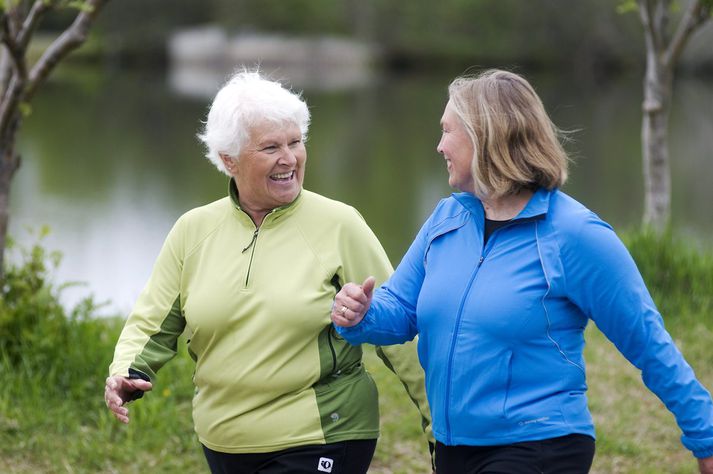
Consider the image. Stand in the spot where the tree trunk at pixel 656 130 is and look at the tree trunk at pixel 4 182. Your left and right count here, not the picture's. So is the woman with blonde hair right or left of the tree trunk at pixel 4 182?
left

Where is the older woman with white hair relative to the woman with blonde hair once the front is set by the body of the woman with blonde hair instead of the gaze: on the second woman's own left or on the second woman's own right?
on the second woman's own right

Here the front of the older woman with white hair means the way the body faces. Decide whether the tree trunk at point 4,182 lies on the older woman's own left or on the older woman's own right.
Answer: on the older woman's own right

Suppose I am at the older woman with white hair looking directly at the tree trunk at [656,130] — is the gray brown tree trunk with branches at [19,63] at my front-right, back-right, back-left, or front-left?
front-left

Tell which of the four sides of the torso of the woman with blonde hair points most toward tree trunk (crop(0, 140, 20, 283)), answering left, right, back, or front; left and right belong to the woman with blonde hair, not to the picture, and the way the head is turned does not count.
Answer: right

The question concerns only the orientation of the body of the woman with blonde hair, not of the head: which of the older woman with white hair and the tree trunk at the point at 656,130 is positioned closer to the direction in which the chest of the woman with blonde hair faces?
the older woman with white hair

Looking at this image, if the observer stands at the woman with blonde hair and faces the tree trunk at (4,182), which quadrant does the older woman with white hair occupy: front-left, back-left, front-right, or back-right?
front-left

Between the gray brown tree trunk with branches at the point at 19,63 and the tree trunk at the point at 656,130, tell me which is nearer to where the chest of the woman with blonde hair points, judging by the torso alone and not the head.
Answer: the gray brown tree trunk with branches

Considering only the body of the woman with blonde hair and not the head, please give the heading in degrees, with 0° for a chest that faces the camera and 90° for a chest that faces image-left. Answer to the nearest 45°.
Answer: approximately 45°

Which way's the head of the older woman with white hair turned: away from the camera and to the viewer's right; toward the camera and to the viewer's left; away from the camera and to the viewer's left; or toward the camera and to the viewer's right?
toward the camera and to the viewer's right

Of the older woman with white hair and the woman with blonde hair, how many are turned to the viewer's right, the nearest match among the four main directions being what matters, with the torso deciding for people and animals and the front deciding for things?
0

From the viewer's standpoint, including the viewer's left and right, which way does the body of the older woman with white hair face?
facing the viewer and to the left of the viewer

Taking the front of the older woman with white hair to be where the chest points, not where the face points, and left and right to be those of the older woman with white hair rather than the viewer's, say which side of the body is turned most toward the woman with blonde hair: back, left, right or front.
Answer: left

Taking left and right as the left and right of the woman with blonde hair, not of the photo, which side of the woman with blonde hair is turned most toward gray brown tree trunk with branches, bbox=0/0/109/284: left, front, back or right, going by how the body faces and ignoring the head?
right
